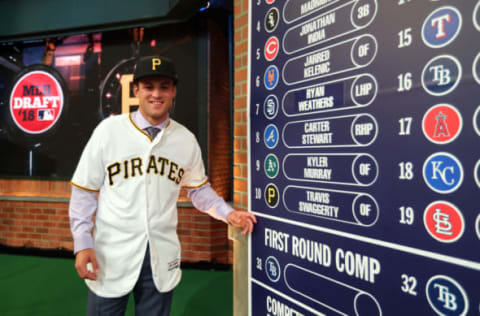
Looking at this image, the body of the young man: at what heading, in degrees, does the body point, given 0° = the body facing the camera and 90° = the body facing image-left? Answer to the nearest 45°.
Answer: approximately 0°
